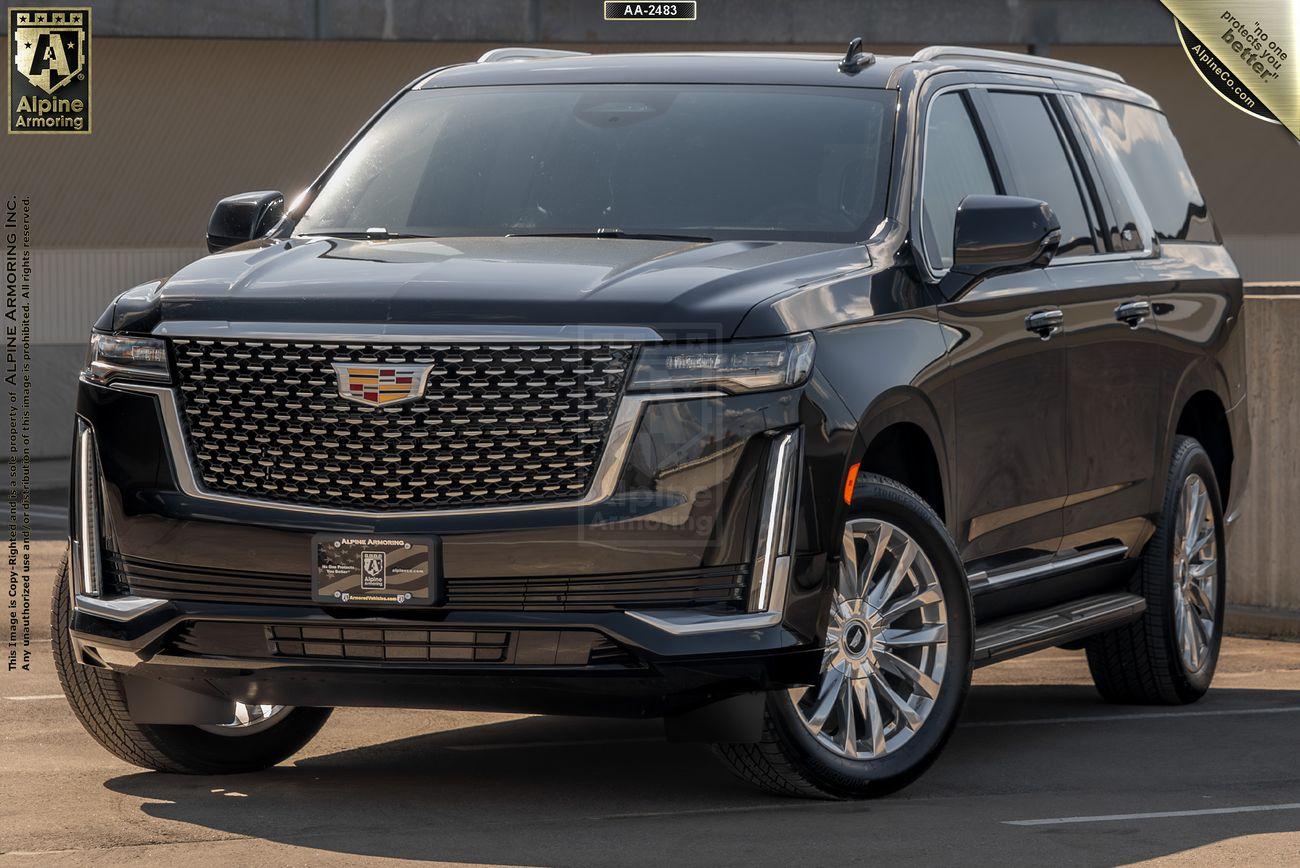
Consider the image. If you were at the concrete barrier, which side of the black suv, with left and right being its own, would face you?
back

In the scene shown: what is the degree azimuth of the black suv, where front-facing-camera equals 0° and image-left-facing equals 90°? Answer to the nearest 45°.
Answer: approximately 45°
